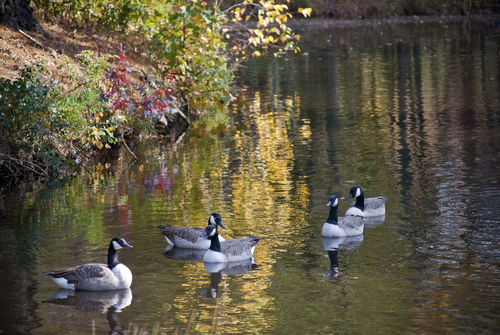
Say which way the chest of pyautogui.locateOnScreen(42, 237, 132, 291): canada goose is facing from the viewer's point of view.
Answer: to the viewer's right

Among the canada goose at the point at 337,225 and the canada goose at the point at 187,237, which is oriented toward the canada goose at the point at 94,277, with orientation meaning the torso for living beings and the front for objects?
the canada goose at the point at 337,225

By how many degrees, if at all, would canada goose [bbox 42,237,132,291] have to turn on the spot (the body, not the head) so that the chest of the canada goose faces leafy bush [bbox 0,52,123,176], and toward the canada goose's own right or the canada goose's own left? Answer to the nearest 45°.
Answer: approximately 90° to the canada goose's own left

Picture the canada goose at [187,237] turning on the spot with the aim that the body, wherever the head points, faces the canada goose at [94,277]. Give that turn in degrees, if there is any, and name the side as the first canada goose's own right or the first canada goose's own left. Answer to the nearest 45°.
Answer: approximately 135° to the first canada goose's own right

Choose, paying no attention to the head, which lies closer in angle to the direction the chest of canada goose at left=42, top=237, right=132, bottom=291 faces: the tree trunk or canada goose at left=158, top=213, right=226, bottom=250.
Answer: the canada goose

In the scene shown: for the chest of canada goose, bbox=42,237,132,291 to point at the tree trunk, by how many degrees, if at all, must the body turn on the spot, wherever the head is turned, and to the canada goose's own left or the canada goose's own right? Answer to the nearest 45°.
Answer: approximately 90° to the canada goose's own left

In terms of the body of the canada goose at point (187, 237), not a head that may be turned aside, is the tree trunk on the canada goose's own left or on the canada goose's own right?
on the canada goose's own left

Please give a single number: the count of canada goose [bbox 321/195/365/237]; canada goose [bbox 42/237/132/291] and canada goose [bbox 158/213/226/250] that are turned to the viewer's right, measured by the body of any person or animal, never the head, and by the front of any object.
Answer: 2

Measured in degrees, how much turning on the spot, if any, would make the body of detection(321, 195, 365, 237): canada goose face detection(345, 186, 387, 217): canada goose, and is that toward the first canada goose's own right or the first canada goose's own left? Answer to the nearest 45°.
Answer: approximately 180°

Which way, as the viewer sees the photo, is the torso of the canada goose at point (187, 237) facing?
to the viewer's right

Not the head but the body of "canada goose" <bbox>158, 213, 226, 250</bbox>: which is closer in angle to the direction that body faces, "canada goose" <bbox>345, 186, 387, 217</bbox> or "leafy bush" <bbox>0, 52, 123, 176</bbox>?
the canada goose
